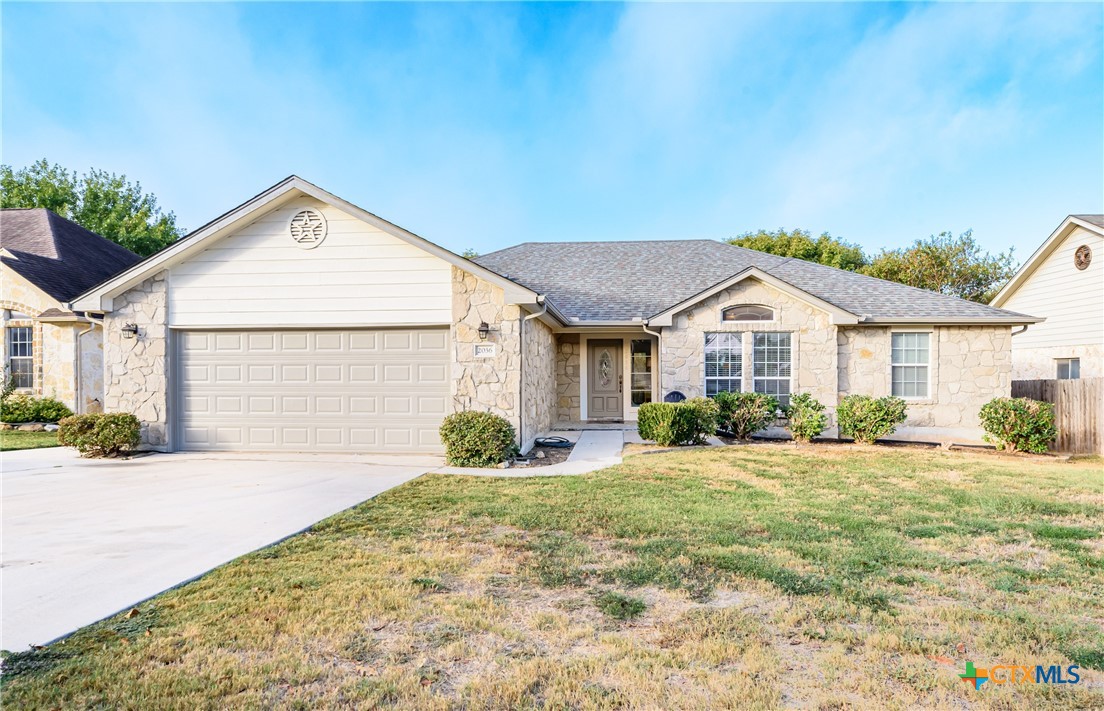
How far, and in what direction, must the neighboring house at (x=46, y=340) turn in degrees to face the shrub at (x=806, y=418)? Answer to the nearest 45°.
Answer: approximately 45° to its left

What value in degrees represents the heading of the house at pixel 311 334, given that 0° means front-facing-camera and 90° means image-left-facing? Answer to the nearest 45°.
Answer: approximately 0°

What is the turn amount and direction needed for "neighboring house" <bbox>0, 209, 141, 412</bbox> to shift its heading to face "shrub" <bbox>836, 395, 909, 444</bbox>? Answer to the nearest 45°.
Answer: approximately 45° to its left

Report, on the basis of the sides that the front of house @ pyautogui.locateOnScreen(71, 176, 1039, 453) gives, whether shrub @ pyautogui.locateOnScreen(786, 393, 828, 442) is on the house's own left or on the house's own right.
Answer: on the house's own left

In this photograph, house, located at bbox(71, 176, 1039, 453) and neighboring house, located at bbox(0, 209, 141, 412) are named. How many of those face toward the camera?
2

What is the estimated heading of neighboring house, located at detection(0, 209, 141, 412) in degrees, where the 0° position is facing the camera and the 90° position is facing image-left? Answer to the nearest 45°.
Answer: approximately 0°

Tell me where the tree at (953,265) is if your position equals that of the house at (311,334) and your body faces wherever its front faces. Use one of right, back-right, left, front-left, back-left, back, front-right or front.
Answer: back-left

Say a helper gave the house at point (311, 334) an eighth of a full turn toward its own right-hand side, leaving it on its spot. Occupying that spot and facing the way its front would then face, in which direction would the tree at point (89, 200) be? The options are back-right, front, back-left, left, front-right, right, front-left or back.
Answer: right

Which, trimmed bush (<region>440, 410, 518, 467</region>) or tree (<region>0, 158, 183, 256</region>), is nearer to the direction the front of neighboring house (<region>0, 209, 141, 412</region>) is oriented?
the trimmed bush

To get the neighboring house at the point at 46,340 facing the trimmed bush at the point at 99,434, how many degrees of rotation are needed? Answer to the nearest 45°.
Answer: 0° — it already faces it
